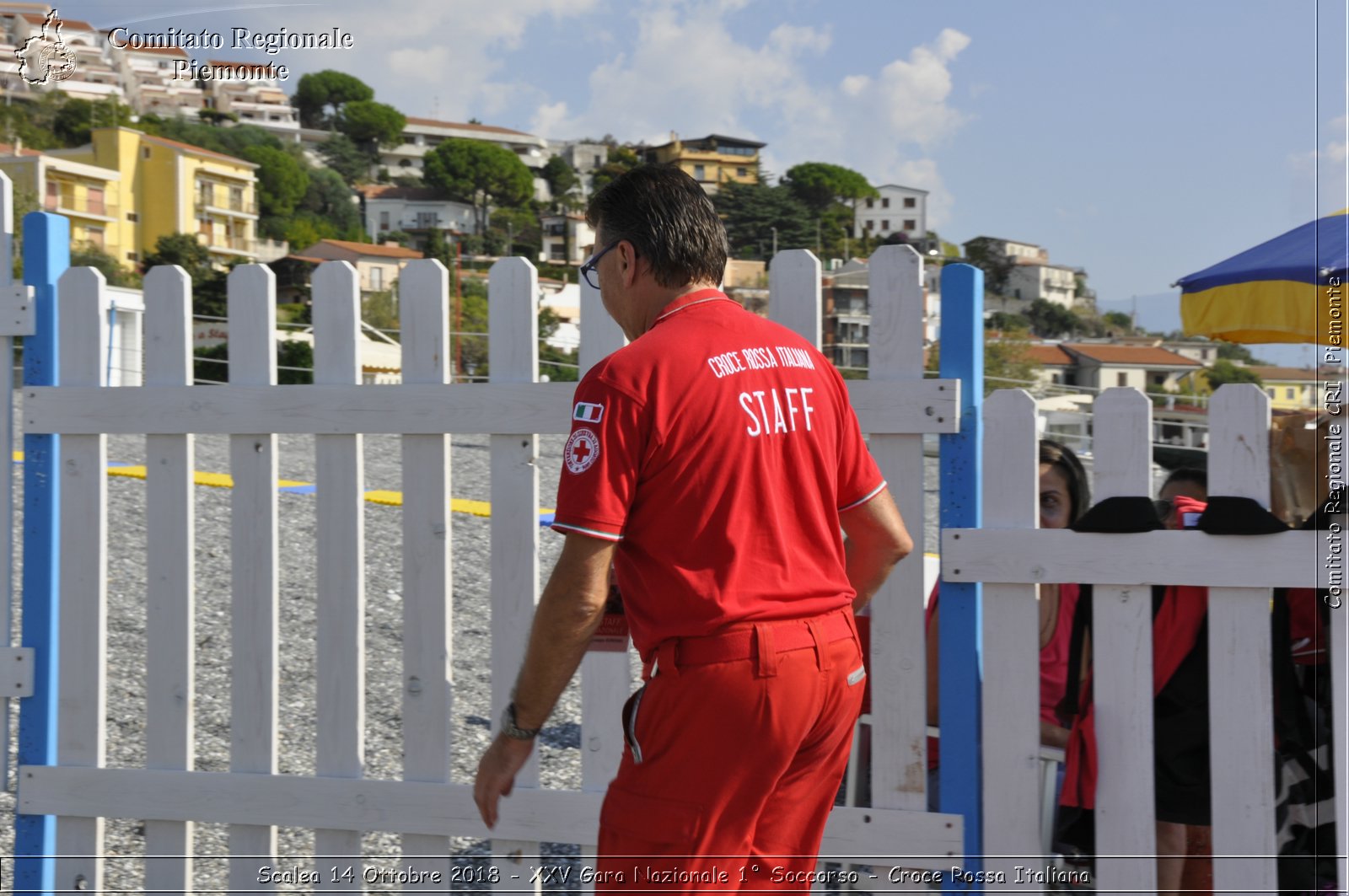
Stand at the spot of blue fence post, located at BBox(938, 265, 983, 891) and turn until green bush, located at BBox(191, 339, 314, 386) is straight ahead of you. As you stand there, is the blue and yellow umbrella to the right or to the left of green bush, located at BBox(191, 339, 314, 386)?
right

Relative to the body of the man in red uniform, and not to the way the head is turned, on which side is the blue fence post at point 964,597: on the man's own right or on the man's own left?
on the man's own right

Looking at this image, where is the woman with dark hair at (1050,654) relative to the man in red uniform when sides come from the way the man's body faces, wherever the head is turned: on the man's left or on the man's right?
on the man's right

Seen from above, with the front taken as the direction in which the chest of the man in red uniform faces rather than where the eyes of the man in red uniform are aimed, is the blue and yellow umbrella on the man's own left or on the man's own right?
on the man's own right

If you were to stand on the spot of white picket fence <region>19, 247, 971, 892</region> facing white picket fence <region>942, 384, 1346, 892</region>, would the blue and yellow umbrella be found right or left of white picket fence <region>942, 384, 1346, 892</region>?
left

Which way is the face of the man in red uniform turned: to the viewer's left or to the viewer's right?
to the viewer's left
